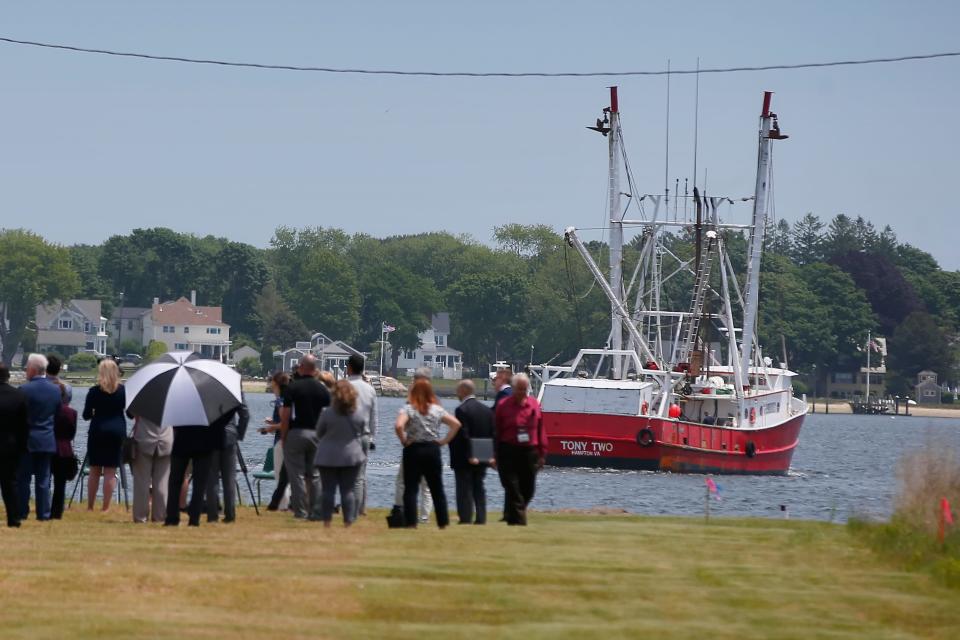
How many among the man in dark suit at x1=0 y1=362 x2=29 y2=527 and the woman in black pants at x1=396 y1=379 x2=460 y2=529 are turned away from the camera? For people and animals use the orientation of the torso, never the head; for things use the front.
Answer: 2

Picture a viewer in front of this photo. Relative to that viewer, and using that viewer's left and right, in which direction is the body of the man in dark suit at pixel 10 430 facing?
facing away from the viewer

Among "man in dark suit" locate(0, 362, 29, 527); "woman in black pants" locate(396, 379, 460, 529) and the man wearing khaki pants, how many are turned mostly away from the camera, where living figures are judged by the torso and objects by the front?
3

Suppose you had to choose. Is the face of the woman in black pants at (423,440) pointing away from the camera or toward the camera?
away from the camera

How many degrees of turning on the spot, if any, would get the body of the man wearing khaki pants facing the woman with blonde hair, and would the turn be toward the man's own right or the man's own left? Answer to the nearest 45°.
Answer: approximately 90° to the man's own left

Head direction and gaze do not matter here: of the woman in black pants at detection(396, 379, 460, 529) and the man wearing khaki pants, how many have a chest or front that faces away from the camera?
2

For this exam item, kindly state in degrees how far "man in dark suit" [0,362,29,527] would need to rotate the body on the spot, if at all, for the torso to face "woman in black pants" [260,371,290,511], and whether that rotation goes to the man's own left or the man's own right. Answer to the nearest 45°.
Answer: approximately 45° to the man's own right

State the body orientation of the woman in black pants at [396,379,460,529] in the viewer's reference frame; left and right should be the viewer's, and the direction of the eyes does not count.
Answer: facing away from the viewer

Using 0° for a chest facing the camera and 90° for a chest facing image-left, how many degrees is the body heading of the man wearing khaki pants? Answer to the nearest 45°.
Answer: approximately 180°

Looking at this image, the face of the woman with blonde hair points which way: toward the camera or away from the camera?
away from the camera

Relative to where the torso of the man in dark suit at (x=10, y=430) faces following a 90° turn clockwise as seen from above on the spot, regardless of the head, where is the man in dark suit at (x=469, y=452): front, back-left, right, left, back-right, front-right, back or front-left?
front
